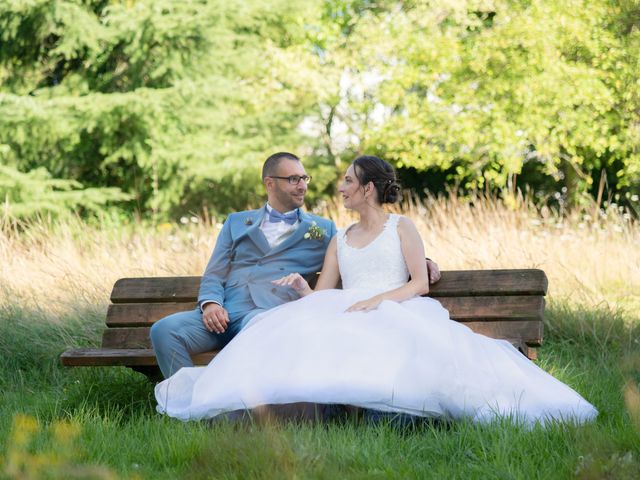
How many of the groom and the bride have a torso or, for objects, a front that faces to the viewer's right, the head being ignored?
0

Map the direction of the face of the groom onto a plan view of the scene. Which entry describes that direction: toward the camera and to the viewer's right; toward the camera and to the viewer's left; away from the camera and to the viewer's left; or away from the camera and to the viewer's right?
toward the camera and to the viewer's right

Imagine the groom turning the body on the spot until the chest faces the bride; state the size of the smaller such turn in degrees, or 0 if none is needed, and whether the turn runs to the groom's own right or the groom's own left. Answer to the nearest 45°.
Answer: approximately 45° to the groom's own left

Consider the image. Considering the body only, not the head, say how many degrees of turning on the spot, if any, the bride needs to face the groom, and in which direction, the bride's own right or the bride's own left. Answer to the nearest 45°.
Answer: approximately 90° to the bride's own right

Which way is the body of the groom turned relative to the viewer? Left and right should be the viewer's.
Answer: facing the viewer

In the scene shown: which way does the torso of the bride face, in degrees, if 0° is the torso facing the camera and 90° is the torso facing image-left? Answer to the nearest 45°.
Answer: approximately 45°

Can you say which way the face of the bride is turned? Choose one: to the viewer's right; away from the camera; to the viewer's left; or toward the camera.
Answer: to the viewer's left
